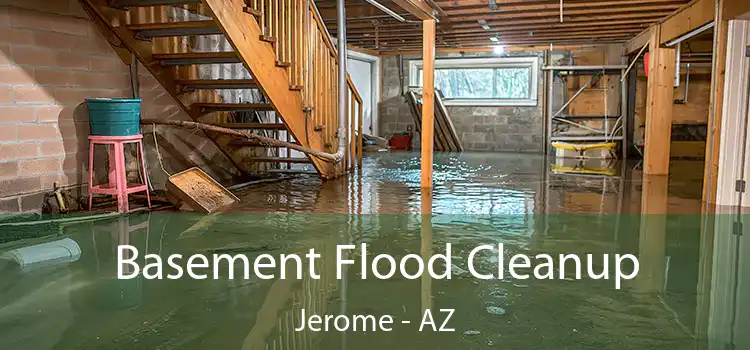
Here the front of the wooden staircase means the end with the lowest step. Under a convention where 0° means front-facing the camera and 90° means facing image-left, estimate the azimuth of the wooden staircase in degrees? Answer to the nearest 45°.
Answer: approximately 225°

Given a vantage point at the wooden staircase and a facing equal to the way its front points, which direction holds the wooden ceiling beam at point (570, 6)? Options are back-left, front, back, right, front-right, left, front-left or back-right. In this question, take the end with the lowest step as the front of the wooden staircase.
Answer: front-right

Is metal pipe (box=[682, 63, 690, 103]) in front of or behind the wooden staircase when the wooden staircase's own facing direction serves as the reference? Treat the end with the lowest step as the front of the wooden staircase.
in front

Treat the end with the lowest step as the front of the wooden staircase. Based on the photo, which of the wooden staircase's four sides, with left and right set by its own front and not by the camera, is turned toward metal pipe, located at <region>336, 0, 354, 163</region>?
front

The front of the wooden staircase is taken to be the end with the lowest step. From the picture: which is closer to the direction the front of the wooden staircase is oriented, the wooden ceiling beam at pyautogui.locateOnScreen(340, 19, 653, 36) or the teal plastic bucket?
the wooden ceiling beam

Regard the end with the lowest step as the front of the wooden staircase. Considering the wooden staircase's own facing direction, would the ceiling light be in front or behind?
in front

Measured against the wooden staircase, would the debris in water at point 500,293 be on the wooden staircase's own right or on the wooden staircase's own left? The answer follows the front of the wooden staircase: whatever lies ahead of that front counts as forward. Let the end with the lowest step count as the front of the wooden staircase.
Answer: on the wooden staircase's own right

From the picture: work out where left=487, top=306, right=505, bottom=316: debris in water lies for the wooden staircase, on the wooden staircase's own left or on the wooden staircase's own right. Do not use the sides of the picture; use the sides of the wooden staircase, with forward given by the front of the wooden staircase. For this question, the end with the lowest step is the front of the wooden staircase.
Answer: on the wooden staircase's own right

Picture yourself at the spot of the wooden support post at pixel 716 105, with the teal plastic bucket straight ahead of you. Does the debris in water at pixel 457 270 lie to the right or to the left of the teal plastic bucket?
left

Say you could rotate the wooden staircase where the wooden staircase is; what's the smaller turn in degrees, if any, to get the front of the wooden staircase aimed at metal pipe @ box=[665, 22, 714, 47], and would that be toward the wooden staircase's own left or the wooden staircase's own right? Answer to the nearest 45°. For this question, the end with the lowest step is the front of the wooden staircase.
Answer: approximately 45° to the wooden staircase's own right

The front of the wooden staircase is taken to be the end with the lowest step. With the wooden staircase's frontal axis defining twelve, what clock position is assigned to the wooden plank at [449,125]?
The wooden plank is roughly at 12 o'clock from the wooden staircase.
